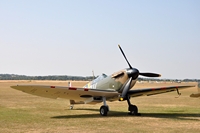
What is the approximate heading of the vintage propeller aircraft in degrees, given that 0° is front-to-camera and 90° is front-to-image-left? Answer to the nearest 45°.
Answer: approximately 315°
